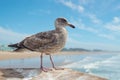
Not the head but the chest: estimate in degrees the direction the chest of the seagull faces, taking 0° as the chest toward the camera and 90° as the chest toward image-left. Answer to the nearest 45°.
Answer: approximately 270°
